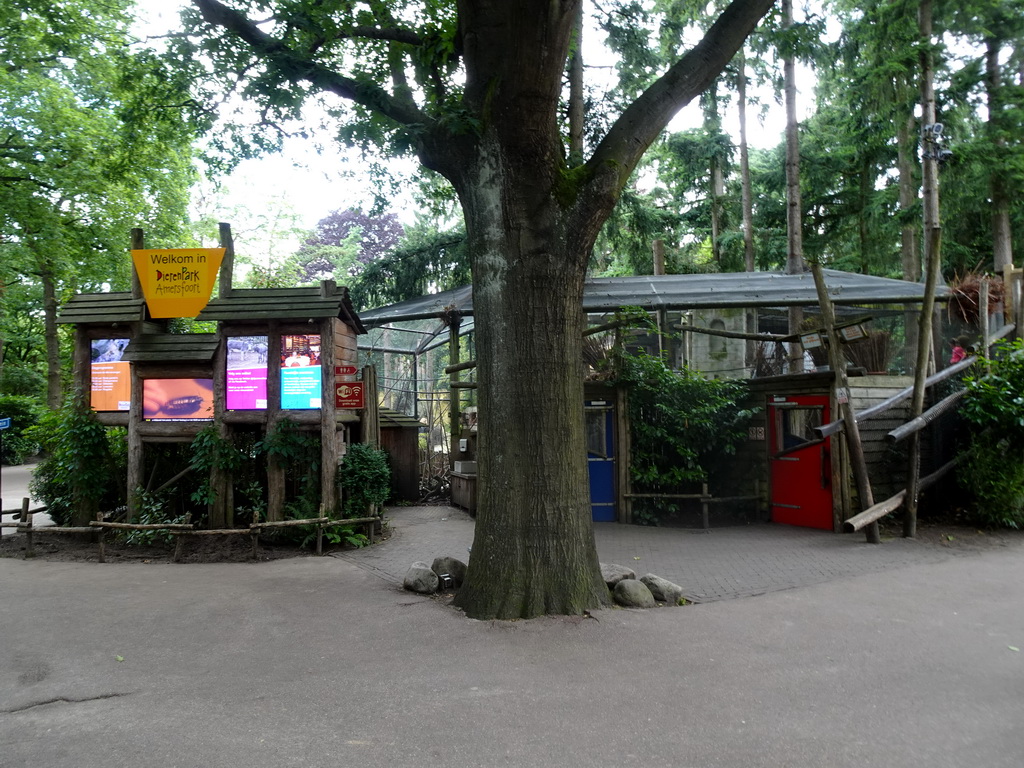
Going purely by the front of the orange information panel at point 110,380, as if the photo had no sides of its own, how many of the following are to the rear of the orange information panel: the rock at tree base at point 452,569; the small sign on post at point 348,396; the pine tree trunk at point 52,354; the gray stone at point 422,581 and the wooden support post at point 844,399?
1

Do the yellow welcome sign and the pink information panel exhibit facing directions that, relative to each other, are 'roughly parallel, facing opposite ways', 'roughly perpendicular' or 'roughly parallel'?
roughly parallel

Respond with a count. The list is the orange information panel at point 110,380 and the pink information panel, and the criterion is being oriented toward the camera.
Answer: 2

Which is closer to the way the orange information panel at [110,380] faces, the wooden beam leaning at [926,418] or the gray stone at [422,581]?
the gray stone

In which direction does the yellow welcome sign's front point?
toward the camera

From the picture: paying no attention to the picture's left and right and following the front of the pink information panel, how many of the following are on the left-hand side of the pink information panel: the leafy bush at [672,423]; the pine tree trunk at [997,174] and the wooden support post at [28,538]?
2

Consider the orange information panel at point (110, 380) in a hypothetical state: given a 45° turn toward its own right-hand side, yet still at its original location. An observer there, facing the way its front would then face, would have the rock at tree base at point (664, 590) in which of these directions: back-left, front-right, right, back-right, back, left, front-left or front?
left

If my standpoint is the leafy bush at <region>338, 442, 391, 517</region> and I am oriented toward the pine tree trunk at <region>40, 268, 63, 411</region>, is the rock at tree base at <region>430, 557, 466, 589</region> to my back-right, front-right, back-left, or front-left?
back-left

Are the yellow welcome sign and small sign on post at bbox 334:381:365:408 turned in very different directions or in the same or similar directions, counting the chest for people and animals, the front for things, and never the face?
same or similar directions

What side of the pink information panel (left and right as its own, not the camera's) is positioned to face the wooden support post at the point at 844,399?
left

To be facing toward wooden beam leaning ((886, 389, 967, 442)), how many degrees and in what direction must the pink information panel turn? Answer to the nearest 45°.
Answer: approximately 90° to its left

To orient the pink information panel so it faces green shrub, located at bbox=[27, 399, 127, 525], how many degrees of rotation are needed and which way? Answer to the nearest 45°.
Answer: approximately 135° to its right

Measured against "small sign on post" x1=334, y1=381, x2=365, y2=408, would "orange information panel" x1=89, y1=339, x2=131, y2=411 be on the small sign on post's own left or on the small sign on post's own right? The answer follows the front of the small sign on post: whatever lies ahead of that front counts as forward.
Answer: on the small sign on post's own right

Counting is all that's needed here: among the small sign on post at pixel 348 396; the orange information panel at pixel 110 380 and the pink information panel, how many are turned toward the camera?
3

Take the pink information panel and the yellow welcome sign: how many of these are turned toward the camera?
2

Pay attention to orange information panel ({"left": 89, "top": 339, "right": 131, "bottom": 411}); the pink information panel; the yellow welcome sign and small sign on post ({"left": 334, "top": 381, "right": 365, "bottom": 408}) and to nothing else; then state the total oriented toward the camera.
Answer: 4

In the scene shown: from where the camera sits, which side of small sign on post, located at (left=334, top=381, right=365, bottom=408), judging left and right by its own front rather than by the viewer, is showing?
front
